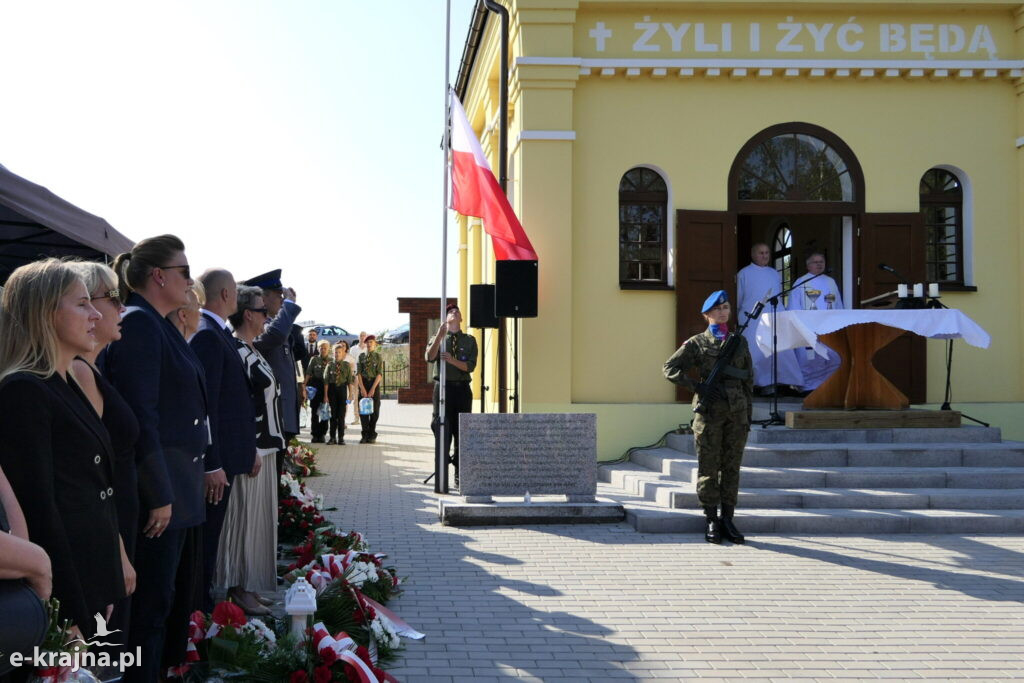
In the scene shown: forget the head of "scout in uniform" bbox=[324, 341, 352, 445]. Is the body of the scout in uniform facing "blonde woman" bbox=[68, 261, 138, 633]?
yes

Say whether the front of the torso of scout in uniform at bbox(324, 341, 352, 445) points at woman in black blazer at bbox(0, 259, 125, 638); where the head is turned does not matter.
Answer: yes

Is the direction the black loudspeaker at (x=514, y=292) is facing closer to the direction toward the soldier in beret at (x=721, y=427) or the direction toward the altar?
the soldier in beret

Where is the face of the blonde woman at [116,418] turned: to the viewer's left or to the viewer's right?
to the viewer's right

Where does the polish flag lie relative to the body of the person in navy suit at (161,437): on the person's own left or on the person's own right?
on the person's own left

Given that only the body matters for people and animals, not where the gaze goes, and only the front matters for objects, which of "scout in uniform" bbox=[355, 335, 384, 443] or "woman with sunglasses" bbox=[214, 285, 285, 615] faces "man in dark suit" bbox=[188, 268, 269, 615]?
the scout in uniform

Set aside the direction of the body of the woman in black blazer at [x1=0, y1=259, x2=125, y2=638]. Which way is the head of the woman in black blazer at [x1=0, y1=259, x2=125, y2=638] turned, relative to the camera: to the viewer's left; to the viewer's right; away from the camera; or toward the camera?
to the viewer's right

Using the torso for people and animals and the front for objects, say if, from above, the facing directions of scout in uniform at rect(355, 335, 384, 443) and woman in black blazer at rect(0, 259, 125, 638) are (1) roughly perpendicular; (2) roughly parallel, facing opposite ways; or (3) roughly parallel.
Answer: roughly perpendicular

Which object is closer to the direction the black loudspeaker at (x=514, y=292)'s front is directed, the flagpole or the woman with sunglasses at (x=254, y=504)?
the woman with sunglasses

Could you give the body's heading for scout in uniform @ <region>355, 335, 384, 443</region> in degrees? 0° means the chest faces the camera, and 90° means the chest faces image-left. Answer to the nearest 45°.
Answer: approximately 0°

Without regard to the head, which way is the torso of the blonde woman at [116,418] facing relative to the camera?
to the viewer's right

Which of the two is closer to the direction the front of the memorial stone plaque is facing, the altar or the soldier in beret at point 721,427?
the soldier in beret

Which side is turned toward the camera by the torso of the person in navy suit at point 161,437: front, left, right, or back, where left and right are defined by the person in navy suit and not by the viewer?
right
